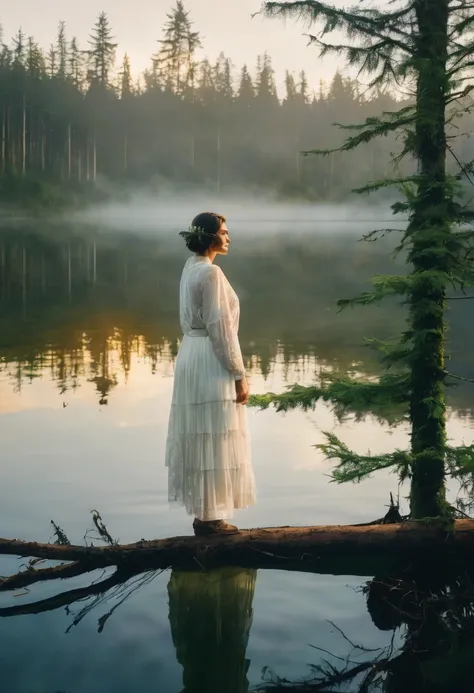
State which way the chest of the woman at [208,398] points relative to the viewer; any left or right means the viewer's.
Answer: facing away from the viewer and to the right of the viewer

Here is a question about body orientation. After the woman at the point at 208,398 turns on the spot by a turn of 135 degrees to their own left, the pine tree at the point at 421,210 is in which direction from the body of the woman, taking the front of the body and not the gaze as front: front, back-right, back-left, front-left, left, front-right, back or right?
back

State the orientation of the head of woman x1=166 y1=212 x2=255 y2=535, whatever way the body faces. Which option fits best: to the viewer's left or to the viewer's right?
to the viewer's right
